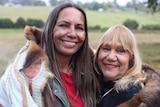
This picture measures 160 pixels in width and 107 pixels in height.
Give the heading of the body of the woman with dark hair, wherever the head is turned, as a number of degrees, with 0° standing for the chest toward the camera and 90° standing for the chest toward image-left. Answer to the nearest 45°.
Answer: approximately 315°

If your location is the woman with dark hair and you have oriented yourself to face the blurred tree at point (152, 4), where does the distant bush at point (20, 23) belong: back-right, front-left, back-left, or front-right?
front-left

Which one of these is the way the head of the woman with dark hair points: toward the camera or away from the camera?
toward the camera

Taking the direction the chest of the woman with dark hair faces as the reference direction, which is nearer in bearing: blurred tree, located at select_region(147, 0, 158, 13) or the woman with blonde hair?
the woman with blonde hair

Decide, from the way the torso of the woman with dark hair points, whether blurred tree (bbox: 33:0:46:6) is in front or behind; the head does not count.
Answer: behind

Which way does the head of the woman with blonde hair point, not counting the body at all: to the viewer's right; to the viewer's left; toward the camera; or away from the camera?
toward the camera

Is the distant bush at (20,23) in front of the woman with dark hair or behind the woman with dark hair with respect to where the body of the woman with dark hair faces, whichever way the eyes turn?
behind

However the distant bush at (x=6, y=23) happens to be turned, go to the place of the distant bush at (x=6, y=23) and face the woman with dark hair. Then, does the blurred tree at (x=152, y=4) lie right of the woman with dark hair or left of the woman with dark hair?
left

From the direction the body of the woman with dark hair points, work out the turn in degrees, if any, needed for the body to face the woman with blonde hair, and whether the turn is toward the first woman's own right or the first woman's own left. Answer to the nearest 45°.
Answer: approximately 45° to the first woman's own left

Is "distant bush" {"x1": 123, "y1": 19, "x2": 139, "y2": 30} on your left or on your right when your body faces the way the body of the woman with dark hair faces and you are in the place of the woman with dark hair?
on your left
